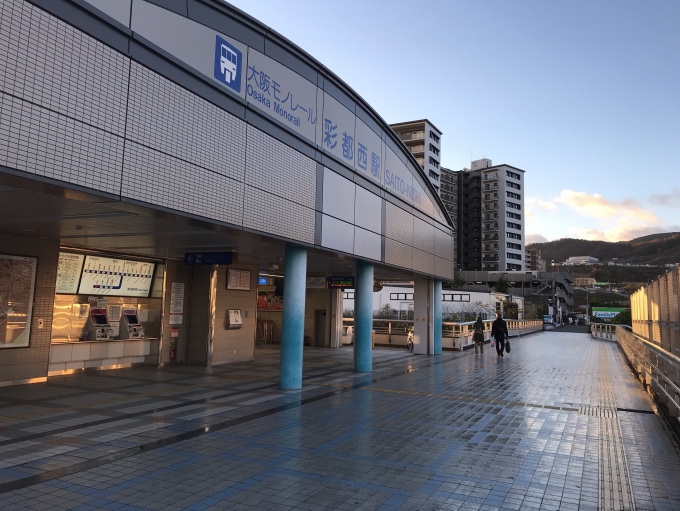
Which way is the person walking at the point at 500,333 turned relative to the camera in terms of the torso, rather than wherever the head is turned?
away from the camera

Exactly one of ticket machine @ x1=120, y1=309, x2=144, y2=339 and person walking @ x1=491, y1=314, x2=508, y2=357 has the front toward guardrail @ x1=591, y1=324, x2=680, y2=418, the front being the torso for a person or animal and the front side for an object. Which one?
the ticket machine

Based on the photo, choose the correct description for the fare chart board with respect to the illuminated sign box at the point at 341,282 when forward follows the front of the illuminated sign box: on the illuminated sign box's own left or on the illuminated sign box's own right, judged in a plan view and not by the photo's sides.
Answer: on the illuminated sign box's own right

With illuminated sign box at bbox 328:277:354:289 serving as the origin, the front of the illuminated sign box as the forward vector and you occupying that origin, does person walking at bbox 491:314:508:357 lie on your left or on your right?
on your left

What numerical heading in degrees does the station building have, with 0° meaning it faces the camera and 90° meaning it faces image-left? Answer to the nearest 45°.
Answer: approximately 315°

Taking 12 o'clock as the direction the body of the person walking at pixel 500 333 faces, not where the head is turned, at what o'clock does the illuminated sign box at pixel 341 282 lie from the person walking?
The illuminated sign box is roughly at 8 o'clock from the person walking.

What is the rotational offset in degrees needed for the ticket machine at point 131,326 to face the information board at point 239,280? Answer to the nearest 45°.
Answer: approximately 45° to its left
